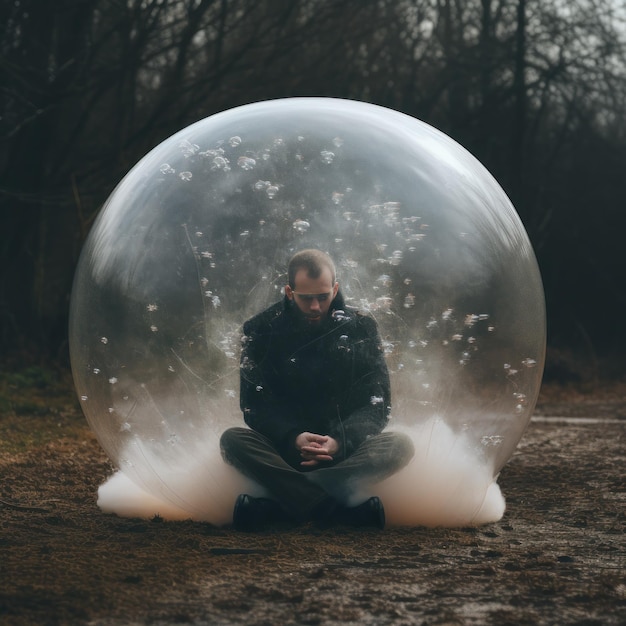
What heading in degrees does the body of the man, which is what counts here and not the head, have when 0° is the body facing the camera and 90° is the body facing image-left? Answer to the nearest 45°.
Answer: approximately 0°
